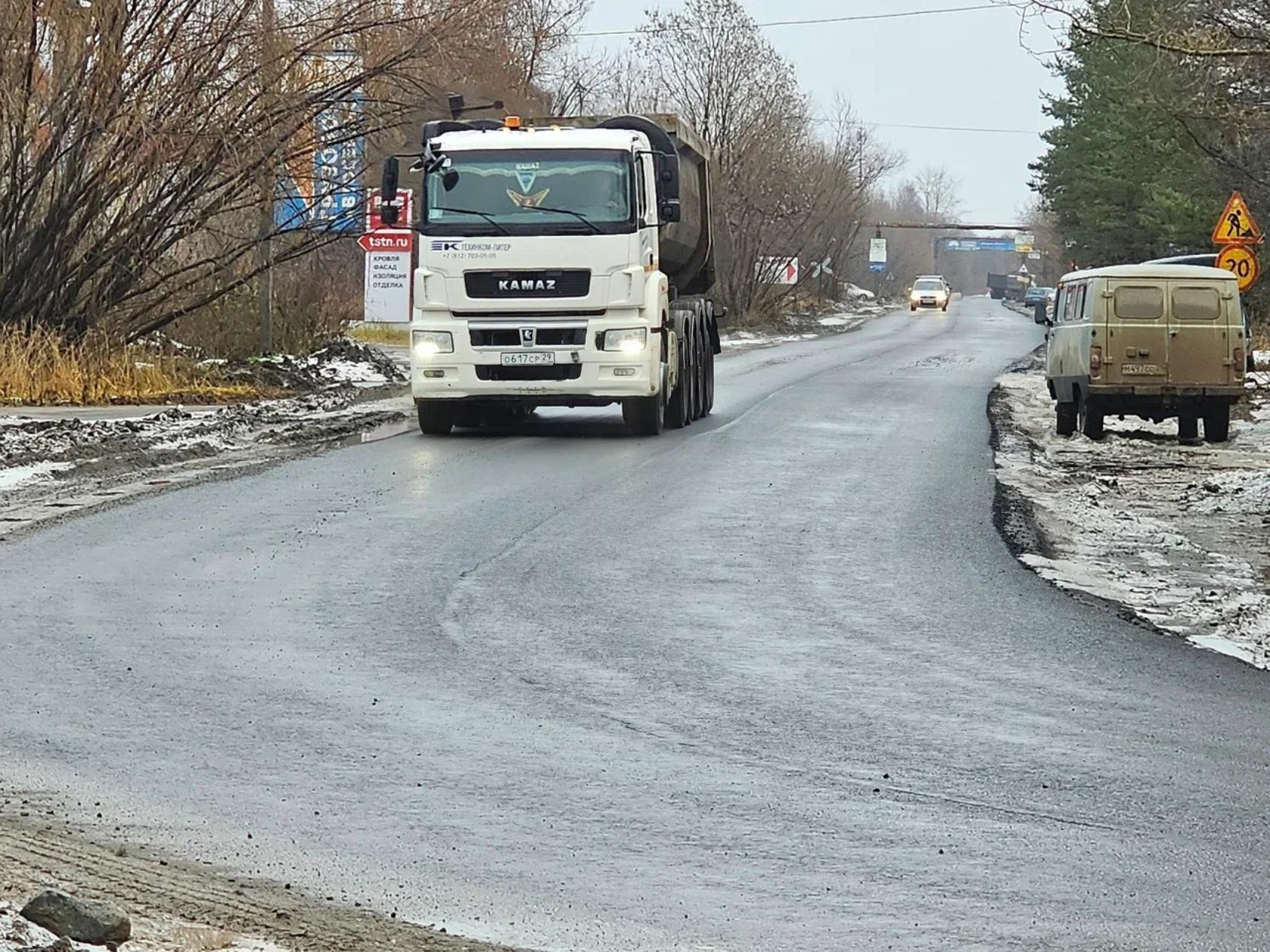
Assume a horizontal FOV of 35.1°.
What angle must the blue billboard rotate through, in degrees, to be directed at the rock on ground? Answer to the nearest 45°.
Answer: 0° — it already faces it

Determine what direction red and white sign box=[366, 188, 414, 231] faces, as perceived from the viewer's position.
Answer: facing the viewer

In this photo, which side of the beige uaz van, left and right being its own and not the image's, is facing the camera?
back

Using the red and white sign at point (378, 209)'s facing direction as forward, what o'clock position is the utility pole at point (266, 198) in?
The utility pole is roughly at 4 o'clock from the red and white sign.

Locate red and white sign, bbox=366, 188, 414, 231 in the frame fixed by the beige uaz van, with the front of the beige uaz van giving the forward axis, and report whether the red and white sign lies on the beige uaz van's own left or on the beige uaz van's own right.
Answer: on the beige uaz van's own left

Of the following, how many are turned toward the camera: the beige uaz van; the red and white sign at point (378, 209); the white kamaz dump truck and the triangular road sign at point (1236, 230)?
3

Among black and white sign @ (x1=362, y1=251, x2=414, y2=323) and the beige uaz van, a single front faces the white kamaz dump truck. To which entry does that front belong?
the black and white sign

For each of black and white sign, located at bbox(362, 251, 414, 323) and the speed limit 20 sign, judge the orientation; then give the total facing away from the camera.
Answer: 0

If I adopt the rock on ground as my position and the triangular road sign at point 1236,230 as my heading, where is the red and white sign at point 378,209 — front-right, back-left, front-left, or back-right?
front-left

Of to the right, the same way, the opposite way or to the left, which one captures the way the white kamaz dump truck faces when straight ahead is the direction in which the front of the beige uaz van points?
the opposite way

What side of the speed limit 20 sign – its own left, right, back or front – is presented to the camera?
front

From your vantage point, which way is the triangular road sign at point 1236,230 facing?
toward the camera
